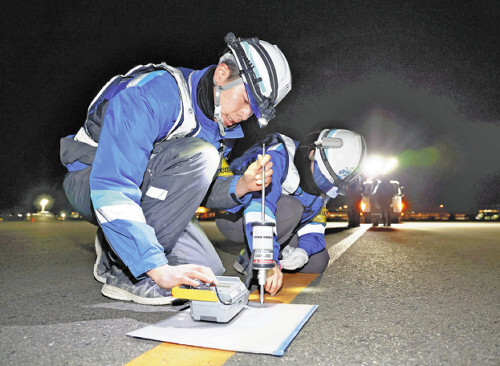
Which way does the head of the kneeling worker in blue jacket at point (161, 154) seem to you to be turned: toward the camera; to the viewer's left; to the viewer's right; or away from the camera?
to the viewer's right

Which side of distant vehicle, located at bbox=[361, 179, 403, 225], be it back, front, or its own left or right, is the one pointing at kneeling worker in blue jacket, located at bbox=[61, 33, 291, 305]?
back
